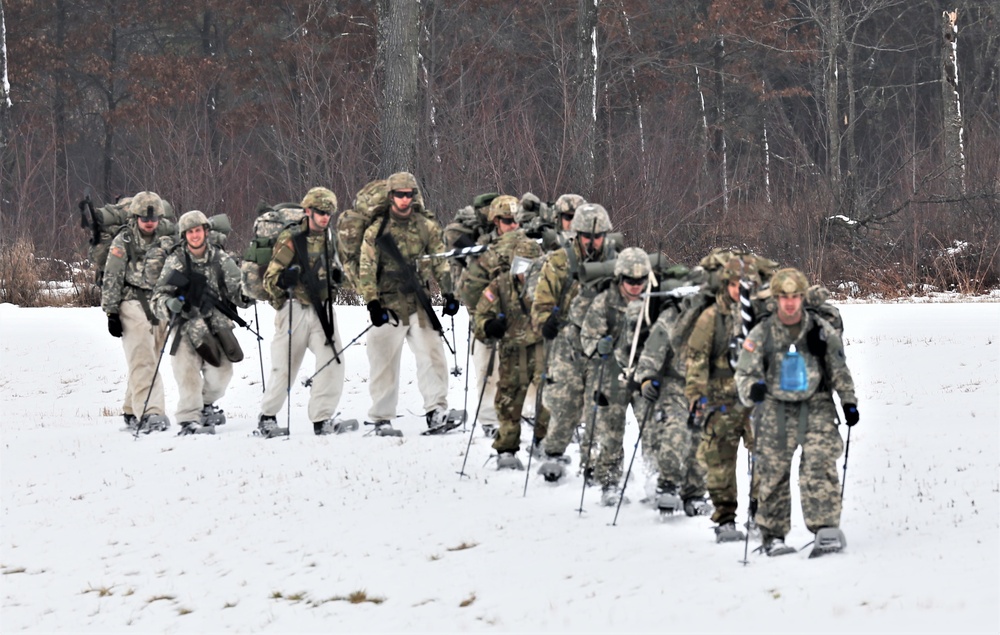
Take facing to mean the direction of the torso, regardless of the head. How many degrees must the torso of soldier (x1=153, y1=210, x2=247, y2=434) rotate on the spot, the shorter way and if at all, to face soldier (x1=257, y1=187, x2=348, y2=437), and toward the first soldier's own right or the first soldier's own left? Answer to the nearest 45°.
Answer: approximately 45° to the first soldier's own left

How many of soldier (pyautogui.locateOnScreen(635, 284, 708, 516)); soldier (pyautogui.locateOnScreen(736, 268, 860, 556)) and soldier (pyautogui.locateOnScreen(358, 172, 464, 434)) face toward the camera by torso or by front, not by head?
3

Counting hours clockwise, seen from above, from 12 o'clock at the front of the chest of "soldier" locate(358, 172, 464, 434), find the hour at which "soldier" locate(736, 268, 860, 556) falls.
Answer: "soldier" locate(736, 268, 860, 556) is roughly at 11 o'clock from "soldier" locate(358, 172, 464, 434).

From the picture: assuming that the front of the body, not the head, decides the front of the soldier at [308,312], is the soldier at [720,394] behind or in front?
in front

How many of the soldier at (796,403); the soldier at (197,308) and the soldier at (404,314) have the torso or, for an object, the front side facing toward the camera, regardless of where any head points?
3

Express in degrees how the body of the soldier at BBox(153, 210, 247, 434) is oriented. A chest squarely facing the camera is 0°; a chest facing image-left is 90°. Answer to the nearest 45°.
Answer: approximately 0°

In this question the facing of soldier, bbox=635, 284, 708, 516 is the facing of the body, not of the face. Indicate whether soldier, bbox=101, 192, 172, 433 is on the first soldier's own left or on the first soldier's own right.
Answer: on the first soldier's own right
